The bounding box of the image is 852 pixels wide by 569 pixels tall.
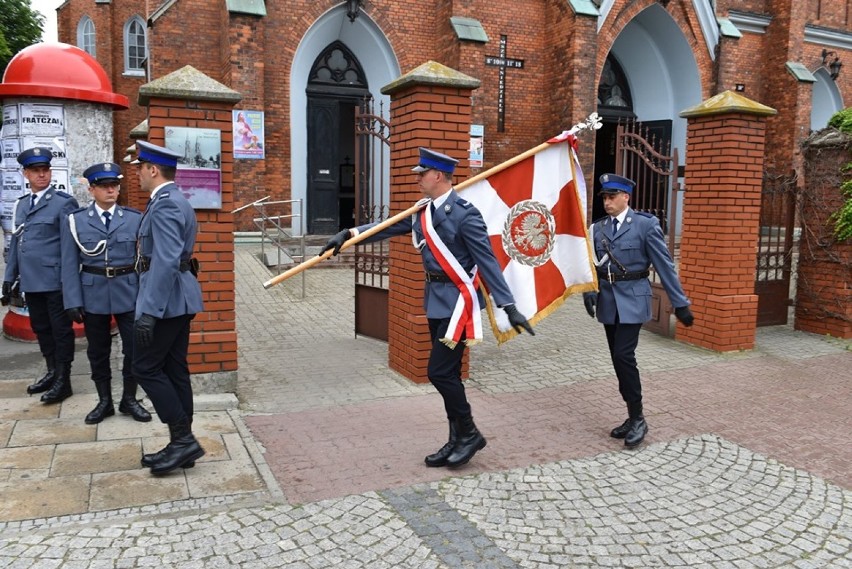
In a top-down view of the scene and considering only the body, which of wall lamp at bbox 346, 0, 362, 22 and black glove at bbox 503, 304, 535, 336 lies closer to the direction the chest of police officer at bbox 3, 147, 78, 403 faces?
the black glove

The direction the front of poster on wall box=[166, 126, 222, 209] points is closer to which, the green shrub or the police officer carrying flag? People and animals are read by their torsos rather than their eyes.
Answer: the police officer carrying flag

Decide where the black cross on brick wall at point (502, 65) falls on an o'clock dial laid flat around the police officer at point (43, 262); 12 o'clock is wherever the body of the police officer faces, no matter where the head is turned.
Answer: The black cross on brick wall is roughly at 6 o'clock from the police officer.

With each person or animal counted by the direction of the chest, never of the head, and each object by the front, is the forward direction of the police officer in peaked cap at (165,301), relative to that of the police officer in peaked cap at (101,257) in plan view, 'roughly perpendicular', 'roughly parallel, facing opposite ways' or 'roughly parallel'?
roughly perpendicular

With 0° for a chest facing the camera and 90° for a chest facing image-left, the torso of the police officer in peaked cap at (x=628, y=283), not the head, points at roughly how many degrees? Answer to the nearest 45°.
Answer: approximately 45°

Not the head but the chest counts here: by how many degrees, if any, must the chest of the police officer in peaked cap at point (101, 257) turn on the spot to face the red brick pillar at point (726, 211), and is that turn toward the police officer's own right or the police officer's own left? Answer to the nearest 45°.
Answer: approximately 90° to the police officer's own left

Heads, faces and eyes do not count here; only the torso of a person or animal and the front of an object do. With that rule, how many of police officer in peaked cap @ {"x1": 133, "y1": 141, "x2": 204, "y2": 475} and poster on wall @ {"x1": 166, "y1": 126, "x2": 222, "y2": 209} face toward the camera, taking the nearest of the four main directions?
1

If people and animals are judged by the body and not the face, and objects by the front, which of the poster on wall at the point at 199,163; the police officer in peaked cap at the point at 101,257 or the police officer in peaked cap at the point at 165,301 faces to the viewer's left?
the police officer in peaked cap at the point at 165,301

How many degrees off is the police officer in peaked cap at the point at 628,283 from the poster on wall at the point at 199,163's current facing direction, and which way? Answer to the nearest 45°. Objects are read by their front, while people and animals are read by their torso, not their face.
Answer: approximately 45° to its left

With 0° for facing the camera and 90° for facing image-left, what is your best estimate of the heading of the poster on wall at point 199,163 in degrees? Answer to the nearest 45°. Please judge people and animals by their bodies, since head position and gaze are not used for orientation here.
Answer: approximately 0°

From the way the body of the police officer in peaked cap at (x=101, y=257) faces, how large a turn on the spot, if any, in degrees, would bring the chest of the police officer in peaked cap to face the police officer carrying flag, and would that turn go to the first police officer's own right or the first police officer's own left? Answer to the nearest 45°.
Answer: approximately 45° to the first police officer's own left

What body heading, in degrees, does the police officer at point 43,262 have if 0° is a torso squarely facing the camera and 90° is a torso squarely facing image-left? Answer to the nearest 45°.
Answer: approximately 45°
